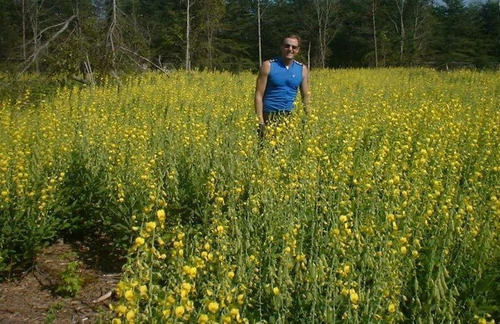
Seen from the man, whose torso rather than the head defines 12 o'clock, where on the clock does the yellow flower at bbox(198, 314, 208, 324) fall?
The yellow flower is roughly at 12 o'clock from the man.

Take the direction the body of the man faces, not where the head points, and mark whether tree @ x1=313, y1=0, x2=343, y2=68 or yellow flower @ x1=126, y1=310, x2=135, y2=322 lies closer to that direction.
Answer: the yellow flower

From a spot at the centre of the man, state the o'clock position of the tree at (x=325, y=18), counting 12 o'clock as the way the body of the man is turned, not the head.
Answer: The tree is roughly at 6 o'clock from the man.

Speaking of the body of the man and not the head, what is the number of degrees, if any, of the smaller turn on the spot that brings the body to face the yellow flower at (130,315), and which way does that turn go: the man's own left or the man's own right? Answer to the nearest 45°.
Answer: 0° — they already face it

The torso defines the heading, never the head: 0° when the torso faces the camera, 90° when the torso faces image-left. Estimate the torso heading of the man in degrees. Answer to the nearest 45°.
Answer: approximately 0°

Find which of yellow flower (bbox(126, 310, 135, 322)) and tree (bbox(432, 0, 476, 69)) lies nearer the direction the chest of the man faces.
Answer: the yellow flower

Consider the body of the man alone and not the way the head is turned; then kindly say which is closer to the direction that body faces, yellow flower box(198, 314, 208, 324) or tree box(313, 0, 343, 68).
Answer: the yellow flower

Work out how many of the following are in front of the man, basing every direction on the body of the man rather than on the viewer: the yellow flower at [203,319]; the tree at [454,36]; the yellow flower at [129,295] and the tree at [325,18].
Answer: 2

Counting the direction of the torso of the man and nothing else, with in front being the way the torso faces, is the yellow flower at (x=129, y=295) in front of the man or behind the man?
in front

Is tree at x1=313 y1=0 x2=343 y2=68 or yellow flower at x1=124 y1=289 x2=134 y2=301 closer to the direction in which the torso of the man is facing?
the yellow flower

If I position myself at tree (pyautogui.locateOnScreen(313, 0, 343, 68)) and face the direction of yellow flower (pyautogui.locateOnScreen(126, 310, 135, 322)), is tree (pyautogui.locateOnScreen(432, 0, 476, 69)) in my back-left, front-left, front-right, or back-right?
back-left

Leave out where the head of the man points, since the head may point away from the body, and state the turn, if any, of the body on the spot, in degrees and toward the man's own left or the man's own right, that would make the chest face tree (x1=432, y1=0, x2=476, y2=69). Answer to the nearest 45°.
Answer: approximately 180°
